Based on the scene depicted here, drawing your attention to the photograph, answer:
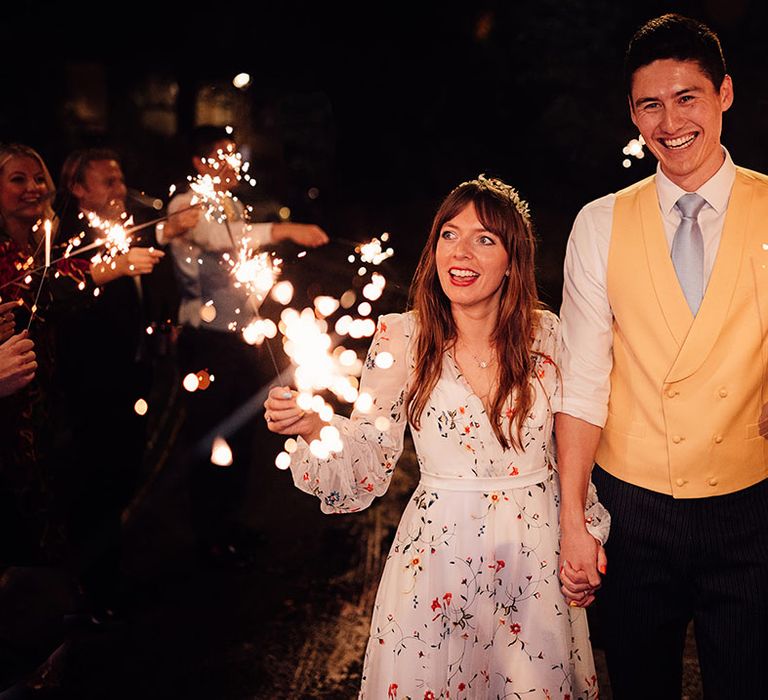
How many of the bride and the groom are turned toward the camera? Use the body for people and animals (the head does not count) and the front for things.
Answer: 2

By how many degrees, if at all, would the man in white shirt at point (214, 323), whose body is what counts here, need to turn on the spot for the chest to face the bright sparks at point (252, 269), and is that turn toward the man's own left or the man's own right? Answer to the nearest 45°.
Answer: approximately 45° to the man's own right

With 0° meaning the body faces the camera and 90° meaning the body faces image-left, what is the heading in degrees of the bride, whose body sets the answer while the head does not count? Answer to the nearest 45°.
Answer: approximately 0°

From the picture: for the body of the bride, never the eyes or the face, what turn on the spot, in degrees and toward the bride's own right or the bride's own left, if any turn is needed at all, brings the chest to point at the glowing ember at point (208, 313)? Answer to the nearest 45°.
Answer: approximately 135° to the bride's own right

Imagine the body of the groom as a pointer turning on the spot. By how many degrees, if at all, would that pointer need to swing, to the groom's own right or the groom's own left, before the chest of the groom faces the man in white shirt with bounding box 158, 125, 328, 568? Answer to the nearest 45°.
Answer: approximately 135° to the groom's own right

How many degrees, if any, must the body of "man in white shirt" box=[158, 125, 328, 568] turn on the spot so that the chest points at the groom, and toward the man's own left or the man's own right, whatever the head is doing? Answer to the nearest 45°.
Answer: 0° — they already face them
